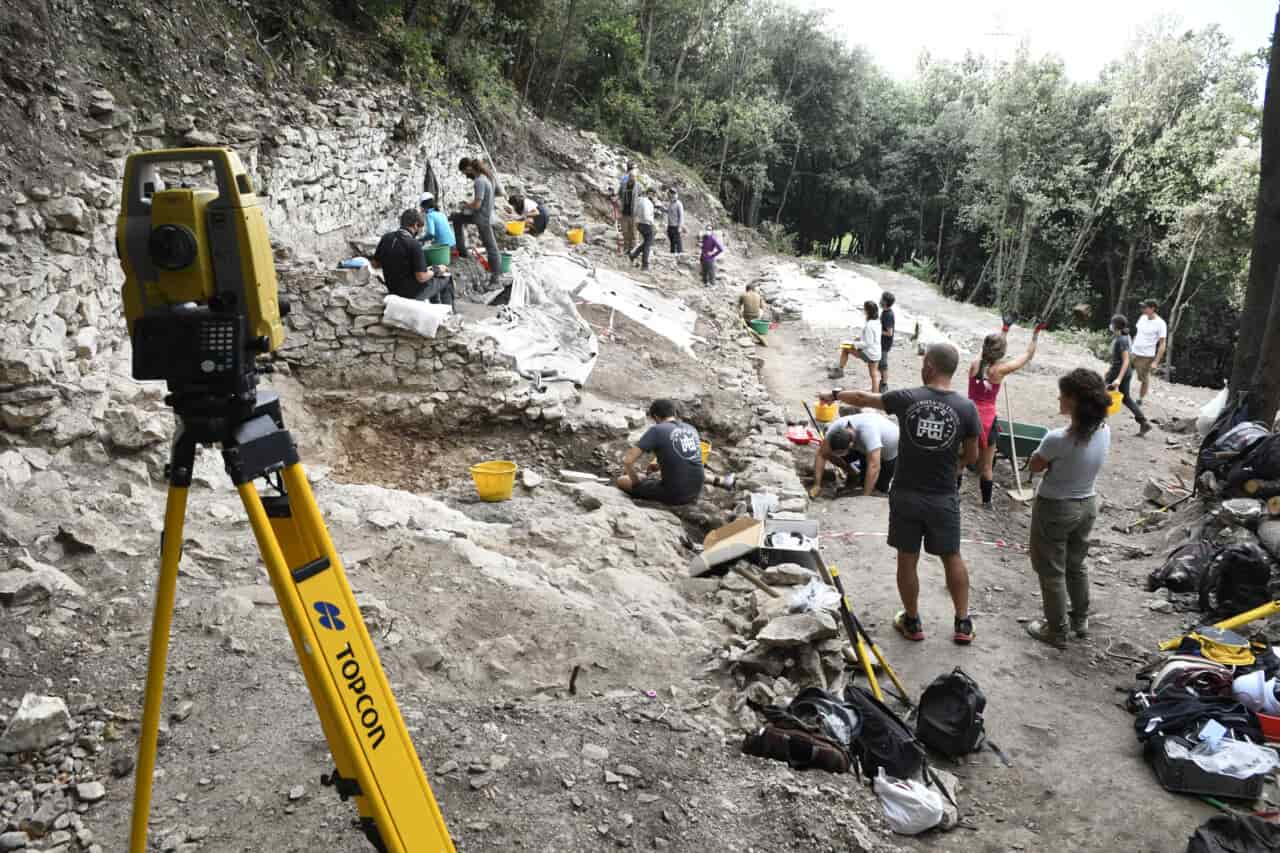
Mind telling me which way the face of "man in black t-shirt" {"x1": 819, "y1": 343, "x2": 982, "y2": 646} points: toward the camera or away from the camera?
away from the camera

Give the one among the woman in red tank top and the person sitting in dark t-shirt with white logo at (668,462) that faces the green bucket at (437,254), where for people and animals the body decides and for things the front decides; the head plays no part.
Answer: the person sitting in dark t-shirt with white logo

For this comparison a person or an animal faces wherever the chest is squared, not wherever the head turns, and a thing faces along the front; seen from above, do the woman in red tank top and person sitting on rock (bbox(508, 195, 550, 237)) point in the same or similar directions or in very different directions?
very different directions

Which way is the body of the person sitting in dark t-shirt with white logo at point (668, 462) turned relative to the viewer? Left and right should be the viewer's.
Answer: facing away from the viewer and to the left of the viewer

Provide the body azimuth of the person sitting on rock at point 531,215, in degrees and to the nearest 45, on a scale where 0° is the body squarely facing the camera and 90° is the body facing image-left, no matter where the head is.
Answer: approximately 90°

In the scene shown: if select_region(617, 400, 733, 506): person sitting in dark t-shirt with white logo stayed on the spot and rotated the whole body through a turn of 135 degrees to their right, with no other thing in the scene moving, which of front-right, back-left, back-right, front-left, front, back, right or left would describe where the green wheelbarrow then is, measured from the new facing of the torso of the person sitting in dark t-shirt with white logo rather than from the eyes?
front-left

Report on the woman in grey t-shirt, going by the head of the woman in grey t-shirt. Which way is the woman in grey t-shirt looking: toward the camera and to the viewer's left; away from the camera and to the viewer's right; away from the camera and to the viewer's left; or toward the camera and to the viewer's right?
away from the camera and to the viewer's left

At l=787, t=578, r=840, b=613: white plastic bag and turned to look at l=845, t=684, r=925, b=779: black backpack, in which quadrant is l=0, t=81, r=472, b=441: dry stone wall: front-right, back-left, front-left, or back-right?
back-right

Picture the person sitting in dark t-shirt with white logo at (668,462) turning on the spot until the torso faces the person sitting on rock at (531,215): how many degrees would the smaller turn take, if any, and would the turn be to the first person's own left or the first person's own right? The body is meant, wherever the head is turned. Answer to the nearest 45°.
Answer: approximately 45° to the first person's own right

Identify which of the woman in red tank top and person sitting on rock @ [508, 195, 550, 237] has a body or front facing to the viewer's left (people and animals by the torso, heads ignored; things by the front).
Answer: the person sitting on rock

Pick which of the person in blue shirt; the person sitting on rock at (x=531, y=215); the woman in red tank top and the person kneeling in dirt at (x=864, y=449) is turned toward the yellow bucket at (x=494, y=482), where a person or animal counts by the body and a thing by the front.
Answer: the person kneeling in dirt

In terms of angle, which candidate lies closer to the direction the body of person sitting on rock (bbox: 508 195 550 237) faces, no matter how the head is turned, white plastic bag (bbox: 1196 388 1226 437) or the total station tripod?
the total station tripod

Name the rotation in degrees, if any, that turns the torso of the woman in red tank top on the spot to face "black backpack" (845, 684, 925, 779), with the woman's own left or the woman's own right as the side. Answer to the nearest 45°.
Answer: approximately 135° to the woman's own right
